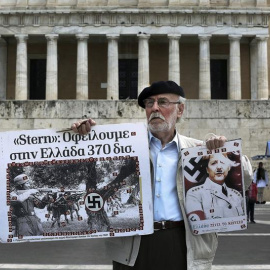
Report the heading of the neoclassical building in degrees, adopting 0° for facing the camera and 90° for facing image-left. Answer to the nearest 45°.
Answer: approximately 0°

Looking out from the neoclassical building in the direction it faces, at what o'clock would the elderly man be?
The elderly man is roughly at 12 o'clock from the neoclassical building.
